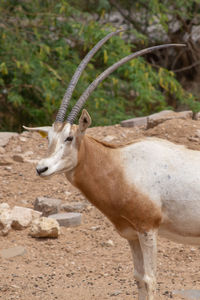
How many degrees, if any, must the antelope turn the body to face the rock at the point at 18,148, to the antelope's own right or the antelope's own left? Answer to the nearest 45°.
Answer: approximately 90° to the antelope's own right

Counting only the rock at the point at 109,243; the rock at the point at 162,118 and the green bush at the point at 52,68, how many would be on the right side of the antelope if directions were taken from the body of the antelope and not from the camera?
3

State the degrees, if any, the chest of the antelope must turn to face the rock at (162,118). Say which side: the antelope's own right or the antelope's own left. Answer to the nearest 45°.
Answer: approximately 90° to the antelope's own right

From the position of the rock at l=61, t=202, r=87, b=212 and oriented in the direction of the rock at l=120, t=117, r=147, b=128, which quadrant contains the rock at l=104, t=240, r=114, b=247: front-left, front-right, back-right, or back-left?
back-right

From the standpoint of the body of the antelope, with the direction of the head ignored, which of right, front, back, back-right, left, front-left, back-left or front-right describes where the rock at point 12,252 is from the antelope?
front-right

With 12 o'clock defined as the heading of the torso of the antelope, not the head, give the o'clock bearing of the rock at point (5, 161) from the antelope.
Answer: The rock is roughly at 2 o'clock from the antelope.

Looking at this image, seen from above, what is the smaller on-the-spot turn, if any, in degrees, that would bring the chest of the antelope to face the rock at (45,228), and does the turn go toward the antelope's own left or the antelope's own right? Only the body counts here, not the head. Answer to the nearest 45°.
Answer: approximately 45° to the antelope's own right

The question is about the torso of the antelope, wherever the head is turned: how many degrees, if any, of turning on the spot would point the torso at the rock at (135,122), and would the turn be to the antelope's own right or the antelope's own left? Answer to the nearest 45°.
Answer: approximately 90° to the antelope's own right

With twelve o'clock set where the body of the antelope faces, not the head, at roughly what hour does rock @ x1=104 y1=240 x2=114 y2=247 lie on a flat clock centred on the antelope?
The rock is roughly at 3 o'clock from the antelope.

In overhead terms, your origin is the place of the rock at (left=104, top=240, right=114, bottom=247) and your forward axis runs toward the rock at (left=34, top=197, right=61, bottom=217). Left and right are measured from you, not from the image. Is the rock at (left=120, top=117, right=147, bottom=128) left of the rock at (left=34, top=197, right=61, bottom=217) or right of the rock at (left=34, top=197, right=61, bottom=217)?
right

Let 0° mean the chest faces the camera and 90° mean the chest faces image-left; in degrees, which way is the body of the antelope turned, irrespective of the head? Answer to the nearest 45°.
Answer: approximately 90°

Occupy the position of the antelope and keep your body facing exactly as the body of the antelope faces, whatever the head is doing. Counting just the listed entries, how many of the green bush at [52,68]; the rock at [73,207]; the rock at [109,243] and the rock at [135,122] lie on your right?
4
